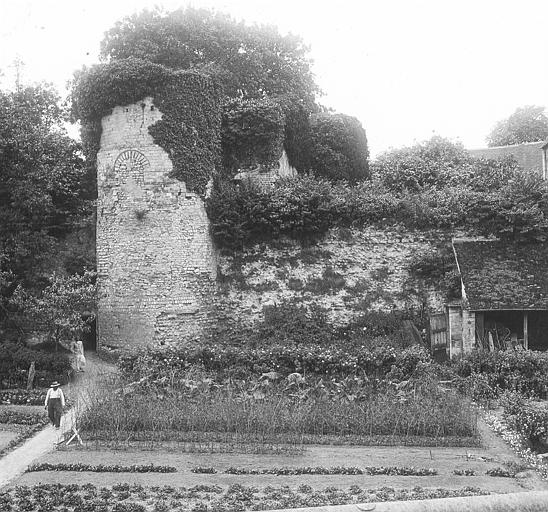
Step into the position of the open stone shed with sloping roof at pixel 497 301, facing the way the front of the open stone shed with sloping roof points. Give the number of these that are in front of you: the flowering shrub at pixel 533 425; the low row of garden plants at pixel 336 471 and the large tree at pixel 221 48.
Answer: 2

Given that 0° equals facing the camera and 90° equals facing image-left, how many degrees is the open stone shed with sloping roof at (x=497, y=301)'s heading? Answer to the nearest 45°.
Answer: approximately 0°

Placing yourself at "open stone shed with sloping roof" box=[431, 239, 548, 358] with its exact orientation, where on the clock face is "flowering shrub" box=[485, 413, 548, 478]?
The flowering shrub is roughly at 12 o'clock from the open stone shed with sloping roof.

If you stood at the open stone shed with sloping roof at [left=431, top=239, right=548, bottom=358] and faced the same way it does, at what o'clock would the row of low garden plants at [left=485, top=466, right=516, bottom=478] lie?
The row of low garden plants is roughly at 12 o'clock from the open stone shed with sloping roof.

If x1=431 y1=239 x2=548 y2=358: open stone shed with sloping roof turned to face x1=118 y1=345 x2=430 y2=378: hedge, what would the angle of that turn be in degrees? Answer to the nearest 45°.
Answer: approximately 45° to its right

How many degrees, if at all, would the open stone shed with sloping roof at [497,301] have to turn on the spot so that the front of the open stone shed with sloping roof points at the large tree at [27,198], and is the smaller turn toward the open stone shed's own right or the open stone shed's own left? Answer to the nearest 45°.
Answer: approximately 90° to the open stone shed's own right

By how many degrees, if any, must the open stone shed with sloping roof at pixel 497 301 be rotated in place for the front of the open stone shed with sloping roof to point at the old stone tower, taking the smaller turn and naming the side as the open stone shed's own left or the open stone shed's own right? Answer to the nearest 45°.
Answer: approximately 90° to the open stone shed's own right

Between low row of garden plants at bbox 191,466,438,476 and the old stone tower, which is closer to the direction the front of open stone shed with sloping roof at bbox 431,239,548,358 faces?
the low row of garden plants

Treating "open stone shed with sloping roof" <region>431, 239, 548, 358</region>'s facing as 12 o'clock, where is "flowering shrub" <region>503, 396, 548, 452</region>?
The flowering shrub is roughly at 12 o'clock from the open stone shed with sloping roof.

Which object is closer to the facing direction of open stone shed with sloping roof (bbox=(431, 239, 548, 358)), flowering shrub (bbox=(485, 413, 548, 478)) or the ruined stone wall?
the flowering shrub

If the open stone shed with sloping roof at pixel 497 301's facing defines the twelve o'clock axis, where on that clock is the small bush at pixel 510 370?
The small bush is roughly at 12 o'clock from the open stone shed with sloping roof.

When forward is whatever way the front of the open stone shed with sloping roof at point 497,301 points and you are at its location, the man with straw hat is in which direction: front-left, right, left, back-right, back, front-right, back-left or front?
front-right
